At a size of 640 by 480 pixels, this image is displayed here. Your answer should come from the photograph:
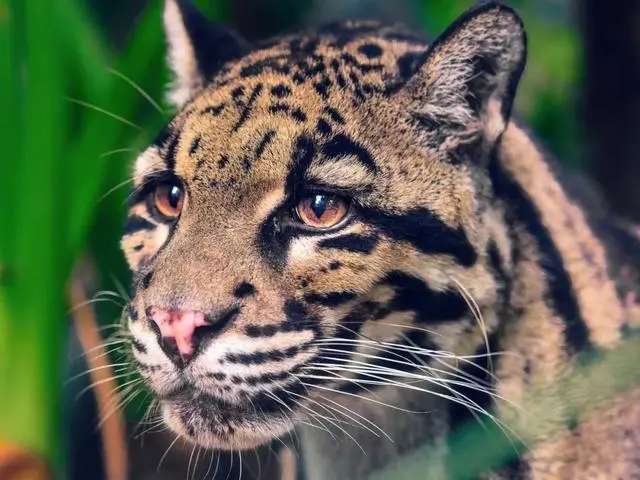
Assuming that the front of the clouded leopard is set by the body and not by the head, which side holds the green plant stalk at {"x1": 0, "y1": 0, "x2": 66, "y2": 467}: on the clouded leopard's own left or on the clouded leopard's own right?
on the clouded leopard's own right
